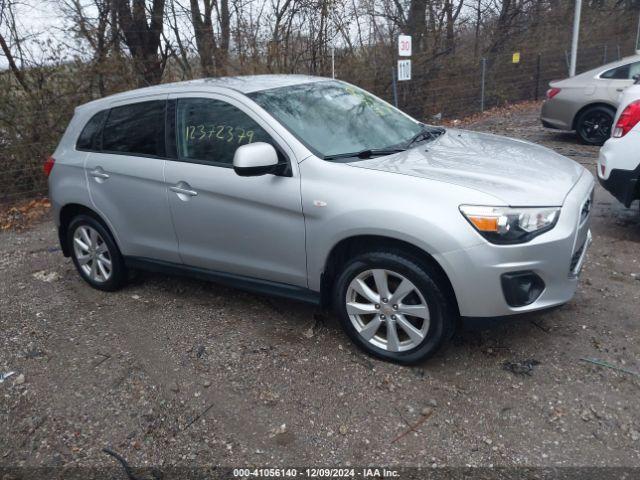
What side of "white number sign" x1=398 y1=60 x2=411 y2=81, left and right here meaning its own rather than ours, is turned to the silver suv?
front

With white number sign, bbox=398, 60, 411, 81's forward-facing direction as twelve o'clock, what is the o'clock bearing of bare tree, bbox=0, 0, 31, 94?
The bare tree is roughly at 2 o'clock from the white number sign.

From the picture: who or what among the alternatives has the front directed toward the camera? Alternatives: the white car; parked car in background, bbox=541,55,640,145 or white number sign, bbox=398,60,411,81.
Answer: the white number sign

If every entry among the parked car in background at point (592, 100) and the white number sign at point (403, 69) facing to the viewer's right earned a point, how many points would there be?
1

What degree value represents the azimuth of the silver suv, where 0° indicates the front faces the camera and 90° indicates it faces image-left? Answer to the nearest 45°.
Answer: approximately 315°

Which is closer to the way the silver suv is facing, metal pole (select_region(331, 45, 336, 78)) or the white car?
the white car

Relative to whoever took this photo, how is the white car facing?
facing away from the viewer and to the right of the viewer

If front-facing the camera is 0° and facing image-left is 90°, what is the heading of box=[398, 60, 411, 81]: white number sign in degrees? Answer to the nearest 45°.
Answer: approximately 0°

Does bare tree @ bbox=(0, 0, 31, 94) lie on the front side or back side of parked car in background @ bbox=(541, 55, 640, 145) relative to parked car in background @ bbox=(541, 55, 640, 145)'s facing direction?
on the back side

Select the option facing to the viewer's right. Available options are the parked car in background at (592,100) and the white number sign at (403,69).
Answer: the parked car in background

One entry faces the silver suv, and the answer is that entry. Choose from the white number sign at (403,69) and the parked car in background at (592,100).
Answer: the white number sign

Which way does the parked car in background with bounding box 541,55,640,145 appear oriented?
to the viewer's right
